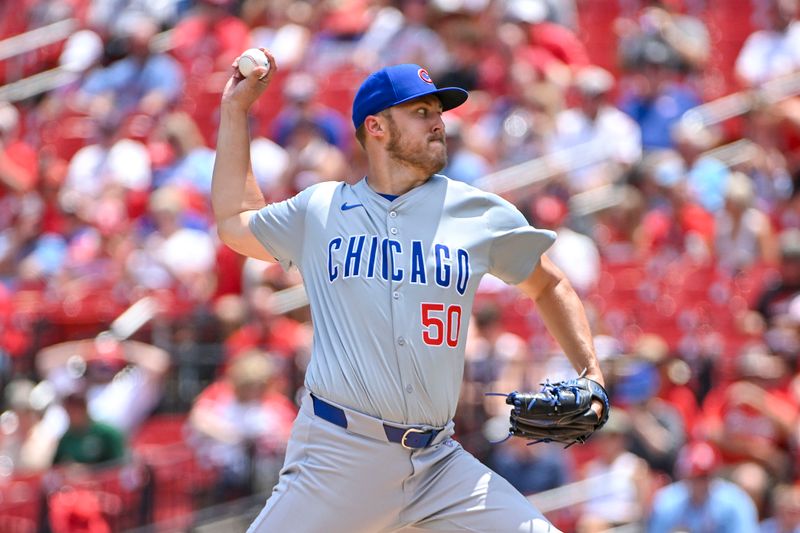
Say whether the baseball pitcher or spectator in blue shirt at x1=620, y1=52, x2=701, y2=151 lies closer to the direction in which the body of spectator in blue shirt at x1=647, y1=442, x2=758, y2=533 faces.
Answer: the baseball pitcher

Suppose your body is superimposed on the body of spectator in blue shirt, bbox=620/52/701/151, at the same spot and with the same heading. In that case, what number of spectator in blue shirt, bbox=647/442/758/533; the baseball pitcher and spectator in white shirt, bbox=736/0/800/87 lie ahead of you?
2

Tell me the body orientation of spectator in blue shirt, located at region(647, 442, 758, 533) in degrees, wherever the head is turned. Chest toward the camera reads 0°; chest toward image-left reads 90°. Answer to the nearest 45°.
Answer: approximately 0°

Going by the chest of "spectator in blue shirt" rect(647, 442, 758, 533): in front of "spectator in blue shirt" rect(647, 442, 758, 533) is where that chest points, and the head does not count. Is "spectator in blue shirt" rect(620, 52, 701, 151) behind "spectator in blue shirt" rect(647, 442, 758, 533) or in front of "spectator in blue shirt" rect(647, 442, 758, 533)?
behind

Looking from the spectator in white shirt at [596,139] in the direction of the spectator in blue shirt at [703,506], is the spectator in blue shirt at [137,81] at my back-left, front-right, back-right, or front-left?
back-right

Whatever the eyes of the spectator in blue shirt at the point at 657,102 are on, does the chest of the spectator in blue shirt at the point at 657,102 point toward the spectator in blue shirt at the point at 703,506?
yes

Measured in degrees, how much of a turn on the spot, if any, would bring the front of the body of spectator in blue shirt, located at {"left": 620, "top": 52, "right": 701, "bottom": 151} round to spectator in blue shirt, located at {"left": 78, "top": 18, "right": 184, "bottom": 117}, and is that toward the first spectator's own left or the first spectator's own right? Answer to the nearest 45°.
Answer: approximately 90° to the first spectator's own right

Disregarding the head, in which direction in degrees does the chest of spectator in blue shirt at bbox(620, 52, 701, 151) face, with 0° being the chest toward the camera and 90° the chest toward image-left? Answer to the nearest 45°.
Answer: approximately 0°

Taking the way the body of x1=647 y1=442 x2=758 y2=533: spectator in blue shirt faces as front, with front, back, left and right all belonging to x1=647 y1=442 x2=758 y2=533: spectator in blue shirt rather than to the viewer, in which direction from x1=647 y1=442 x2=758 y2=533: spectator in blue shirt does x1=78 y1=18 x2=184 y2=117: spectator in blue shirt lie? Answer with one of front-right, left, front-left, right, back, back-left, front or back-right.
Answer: back-right

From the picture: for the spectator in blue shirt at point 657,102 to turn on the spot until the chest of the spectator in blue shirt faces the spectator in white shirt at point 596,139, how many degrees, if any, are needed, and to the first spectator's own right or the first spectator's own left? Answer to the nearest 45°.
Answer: approximately 45° to the first spectator's own right

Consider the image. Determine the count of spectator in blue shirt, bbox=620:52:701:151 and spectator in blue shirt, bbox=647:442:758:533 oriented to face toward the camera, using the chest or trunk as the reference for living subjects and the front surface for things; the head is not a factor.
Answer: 2
